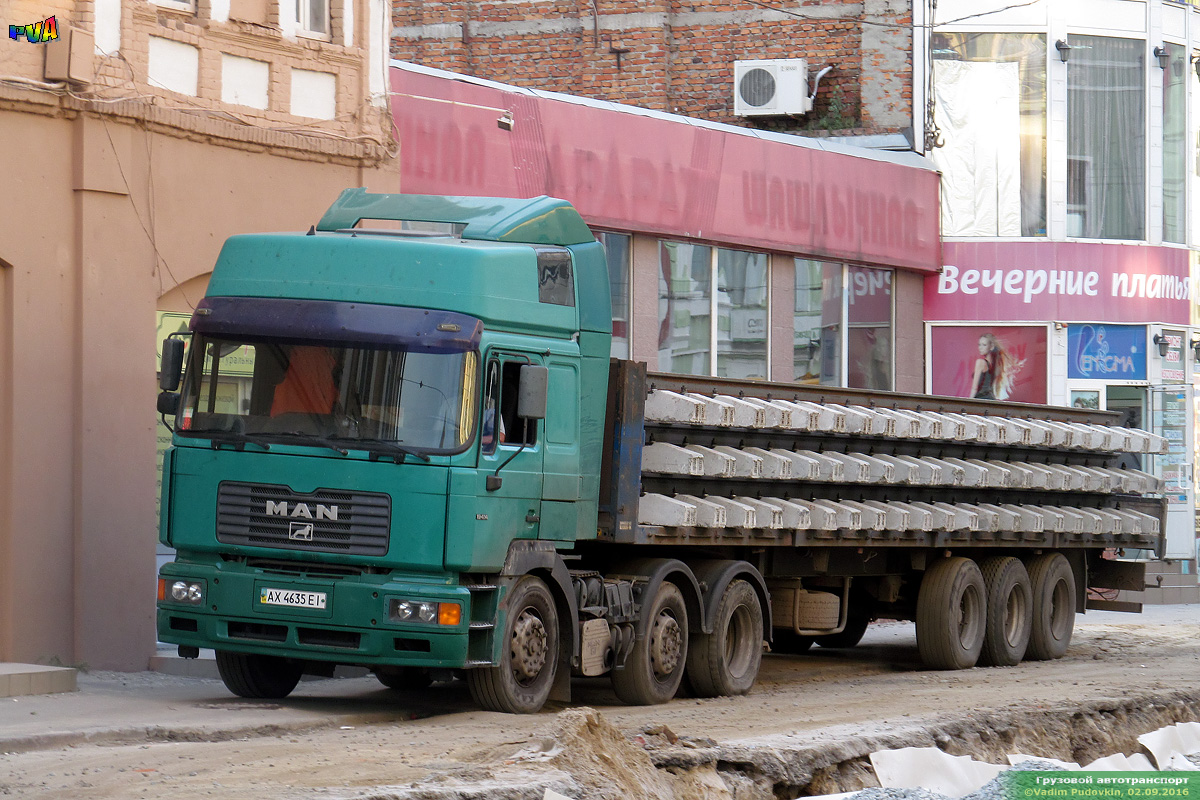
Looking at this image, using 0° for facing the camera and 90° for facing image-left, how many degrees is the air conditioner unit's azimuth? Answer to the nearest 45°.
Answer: approximately 0°

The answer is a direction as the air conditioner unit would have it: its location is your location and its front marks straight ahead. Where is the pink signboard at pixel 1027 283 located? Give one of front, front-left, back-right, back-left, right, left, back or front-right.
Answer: left

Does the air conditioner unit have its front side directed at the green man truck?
yes

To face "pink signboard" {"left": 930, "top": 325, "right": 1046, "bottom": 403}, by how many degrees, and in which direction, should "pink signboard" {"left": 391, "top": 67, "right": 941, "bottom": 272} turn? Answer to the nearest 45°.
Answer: approximately 90° to its left

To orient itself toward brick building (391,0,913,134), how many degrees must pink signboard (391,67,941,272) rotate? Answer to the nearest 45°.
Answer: approximately 135° to its left

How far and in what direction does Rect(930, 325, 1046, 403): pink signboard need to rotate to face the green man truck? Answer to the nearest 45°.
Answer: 0° — it already faces it

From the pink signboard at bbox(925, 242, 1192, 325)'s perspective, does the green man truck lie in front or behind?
in front

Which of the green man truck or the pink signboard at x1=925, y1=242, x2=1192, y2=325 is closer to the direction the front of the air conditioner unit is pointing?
the green man truck

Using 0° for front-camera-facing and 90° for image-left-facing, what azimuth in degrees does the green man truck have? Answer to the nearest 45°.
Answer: approximately 45°
